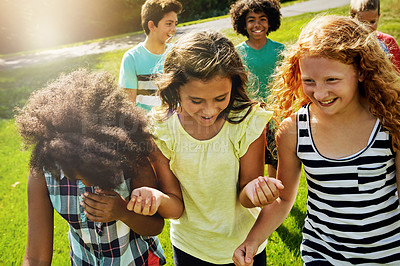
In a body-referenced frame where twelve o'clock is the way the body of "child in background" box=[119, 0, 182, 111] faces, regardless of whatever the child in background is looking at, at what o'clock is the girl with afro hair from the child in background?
The girl with afro hair is roughly at 2 o'clock from the child in background.

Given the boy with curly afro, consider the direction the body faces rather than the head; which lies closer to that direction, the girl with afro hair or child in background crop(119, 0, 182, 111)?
the girl with afro hair

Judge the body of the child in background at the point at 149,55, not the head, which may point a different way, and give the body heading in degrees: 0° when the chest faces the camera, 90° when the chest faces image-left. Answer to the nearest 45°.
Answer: approximately 315°

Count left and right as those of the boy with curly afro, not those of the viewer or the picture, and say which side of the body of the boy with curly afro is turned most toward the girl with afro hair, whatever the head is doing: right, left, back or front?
front

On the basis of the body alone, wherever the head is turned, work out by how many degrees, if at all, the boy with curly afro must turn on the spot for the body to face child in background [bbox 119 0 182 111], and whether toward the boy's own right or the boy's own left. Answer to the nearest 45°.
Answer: approximately 90° to the boy's own right
